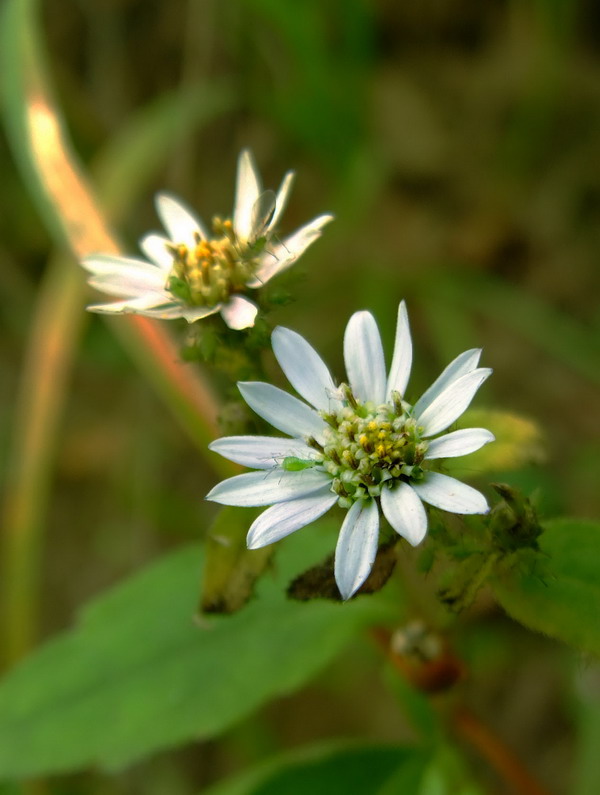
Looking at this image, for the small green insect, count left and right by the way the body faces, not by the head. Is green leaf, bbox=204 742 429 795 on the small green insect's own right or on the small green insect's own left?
on the small green insect's own right

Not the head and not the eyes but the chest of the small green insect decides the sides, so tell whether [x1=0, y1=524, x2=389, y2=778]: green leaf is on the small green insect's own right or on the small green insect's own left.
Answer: on the small green insect's own right
